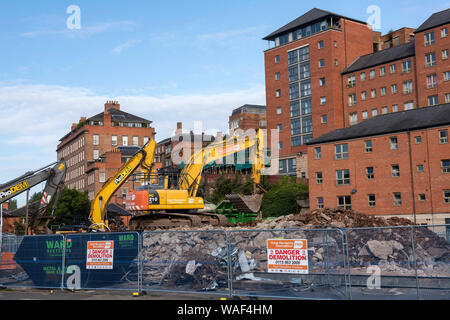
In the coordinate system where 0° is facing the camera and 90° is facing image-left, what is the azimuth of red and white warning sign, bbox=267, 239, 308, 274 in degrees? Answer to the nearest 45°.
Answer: approximately 0°

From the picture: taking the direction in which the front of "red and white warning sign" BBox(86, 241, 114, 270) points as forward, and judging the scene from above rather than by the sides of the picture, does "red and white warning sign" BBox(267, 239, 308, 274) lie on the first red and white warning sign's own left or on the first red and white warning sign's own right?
on the first red and white warning sign's own left

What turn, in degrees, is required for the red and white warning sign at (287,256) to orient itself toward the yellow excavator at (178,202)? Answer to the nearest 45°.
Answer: approximately 180°

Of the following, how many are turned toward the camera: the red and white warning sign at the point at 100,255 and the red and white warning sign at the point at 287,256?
2

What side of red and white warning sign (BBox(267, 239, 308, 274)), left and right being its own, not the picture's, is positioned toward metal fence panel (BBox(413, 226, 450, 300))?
left

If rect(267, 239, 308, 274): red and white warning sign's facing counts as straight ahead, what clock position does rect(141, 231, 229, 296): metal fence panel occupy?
The metal fence panel is roughly at 4 o'clock from the red and white warning sign.

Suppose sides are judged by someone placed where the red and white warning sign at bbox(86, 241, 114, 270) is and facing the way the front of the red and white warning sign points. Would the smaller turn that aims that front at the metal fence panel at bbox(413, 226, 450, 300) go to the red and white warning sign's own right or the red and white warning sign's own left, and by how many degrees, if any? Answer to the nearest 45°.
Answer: approximately 45° to the red and white warning sign's own left
